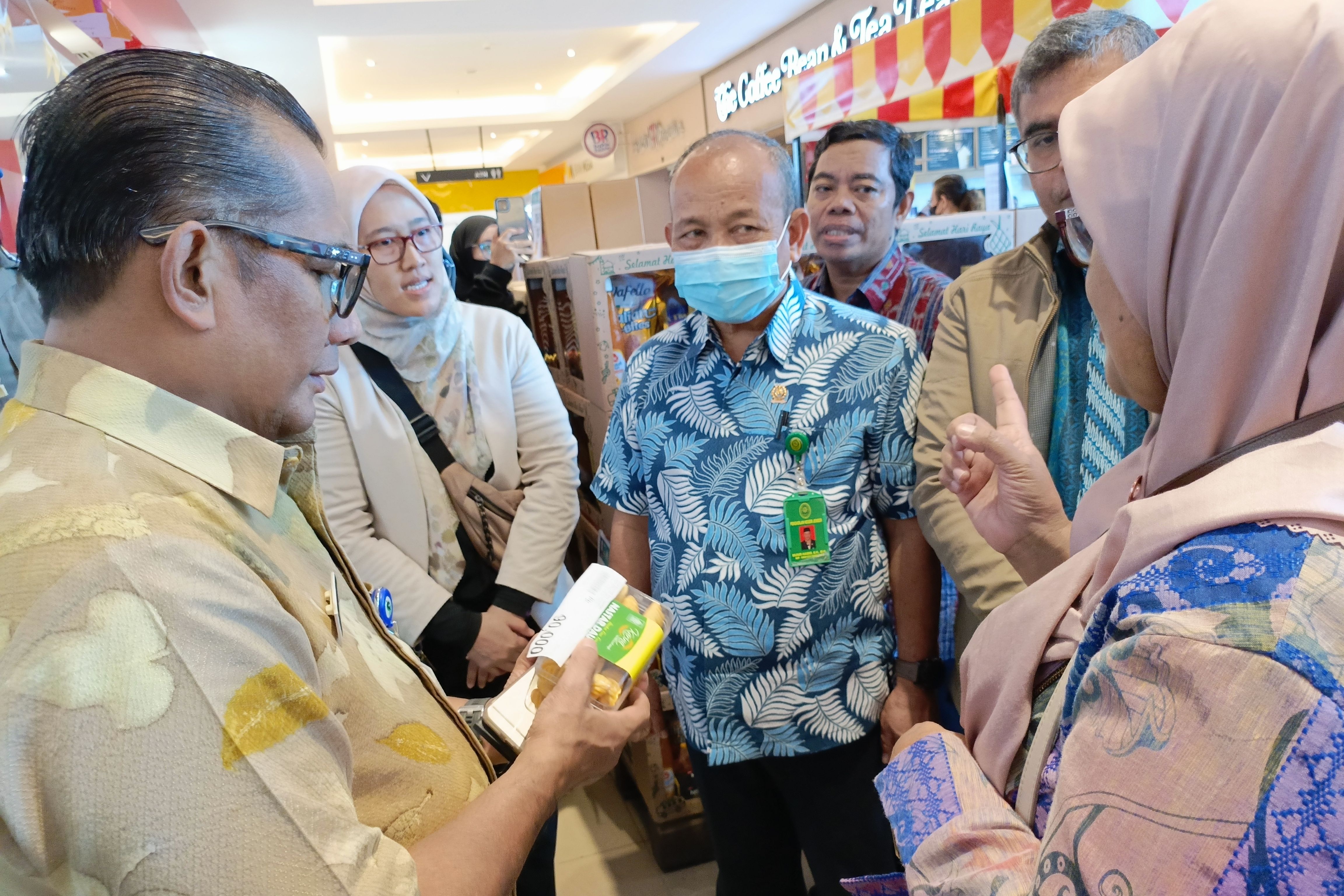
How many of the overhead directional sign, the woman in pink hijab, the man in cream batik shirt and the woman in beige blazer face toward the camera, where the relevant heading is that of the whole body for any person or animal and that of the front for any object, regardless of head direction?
2

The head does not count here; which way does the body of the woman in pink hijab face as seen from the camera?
to the viewer's left

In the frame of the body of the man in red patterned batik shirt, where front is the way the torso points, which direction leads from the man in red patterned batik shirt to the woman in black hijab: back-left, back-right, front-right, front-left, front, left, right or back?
right

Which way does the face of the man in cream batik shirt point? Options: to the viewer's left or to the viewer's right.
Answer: to the viewer's right

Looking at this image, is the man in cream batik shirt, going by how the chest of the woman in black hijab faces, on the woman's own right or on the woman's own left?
on the woman's own right

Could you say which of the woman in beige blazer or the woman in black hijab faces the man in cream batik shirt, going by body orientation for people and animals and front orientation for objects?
the woman in beige blazer

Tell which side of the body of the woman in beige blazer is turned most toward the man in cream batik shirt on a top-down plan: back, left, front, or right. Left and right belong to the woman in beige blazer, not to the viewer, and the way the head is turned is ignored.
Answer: front

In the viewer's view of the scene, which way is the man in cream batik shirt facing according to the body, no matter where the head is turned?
to the viewer's right
